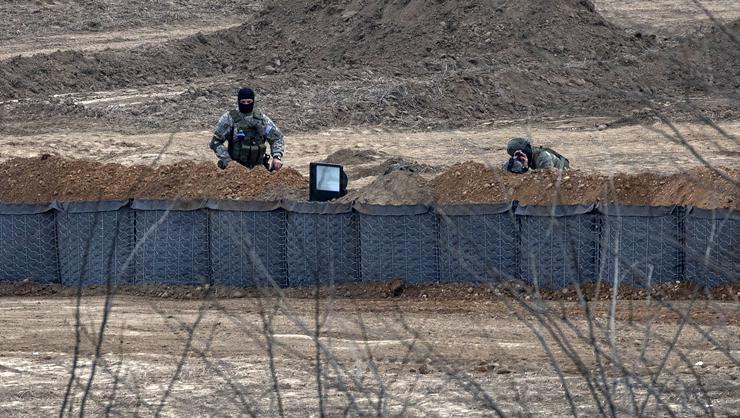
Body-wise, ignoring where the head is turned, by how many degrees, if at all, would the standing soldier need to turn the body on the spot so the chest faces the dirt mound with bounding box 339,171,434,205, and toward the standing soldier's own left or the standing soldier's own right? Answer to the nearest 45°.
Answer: approximately 45° to the standing soldier's own left

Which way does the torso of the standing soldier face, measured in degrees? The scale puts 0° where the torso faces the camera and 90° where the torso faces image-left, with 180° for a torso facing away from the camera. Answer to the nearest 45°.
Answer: approximately 0°

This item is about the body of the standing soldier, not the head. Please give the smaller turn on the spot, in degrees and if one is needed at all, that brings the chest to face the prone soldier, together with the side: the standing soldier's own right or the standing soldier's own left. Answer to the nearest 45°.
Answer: approximately 90° to the standing soldier's own left

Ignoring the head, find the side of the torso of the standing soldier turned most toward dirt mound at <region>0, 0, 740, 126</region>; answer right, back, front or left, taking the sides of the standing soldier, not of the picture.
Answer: back

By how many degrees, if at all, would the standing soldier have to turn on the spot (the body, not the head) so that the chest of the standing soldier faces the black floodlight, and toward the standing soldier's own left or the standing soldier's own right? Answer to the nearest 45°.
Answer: approximately 45° to the standing soldier's own left

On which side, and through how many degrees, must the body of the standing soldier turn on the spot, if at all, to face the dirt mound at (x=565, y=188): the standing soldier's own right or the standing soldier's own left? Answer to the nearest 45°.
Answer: approximately 45° to the standing soldier's own left
